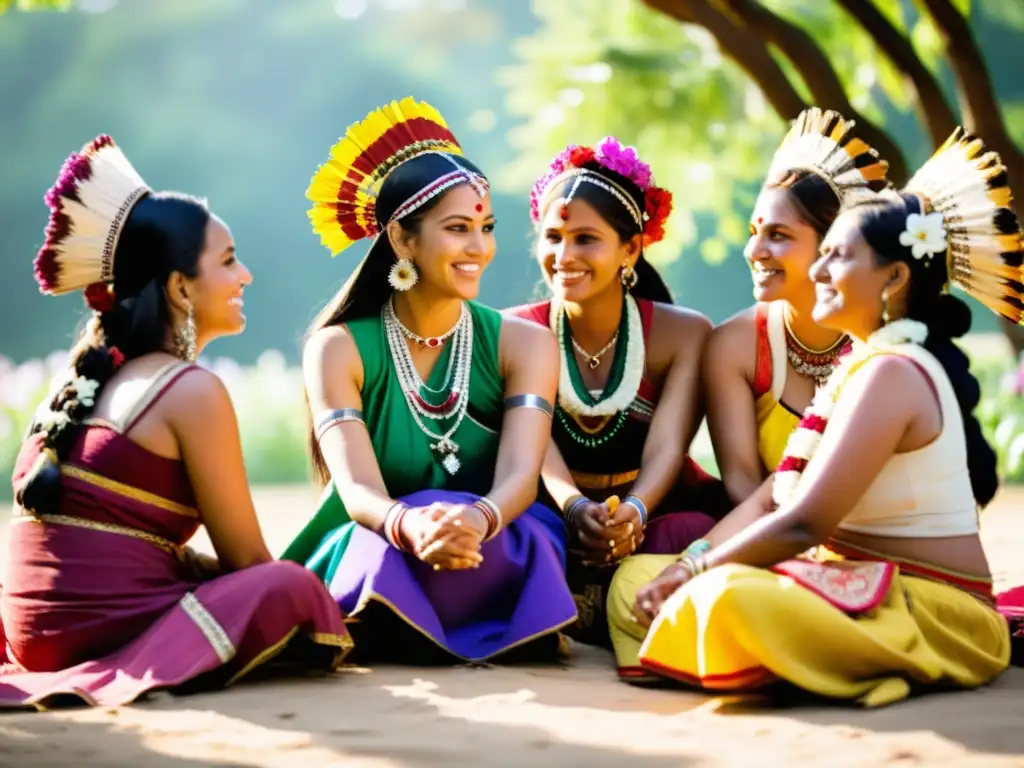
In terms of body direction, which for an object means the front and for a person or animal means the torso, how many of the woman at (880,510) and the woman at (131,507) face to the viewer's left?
1

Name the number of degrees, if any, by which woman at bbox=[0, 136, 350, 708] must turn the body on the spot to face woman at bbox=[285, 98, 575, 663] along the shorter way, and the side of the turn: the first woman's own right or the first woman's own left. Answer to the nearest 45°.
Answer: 0° — they already face them

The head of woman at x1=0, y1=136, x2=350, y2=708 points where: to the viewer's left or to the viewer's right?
to the viewer's right

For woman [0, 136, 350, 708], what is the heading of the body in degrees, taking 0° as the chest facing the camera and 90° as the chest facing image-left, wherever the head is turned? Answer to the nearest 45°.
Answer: approximately 225°

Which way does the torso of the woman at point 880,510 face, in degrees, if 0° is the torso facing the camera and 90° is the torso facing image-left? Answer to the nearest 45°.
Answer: approximately 90°

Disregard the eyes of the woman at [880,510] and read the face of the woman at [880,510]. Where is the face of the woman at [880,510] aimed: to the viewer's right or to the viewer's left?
to the viewer's left

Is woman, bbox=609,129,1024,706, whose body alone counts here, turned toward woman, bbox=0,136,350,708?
yes

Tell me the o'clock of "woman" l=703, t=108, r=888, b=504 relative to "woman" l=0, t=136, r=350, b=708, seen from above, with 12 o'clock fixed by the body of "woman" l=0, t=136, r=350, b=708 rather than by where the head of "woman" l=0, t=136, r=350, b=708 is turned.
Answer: "woman" l=703, t=108, r=888, b=504 is roughly at 1 o'clock from "woman" l=0, t=136, r=350, b=708.

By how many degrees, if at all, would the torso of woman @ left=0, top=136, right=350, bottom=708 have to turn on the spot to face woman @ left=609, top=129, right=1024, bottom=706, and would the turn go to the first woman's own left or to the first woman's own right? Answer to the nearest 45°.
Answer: approximately 45° to the first woman's own right
